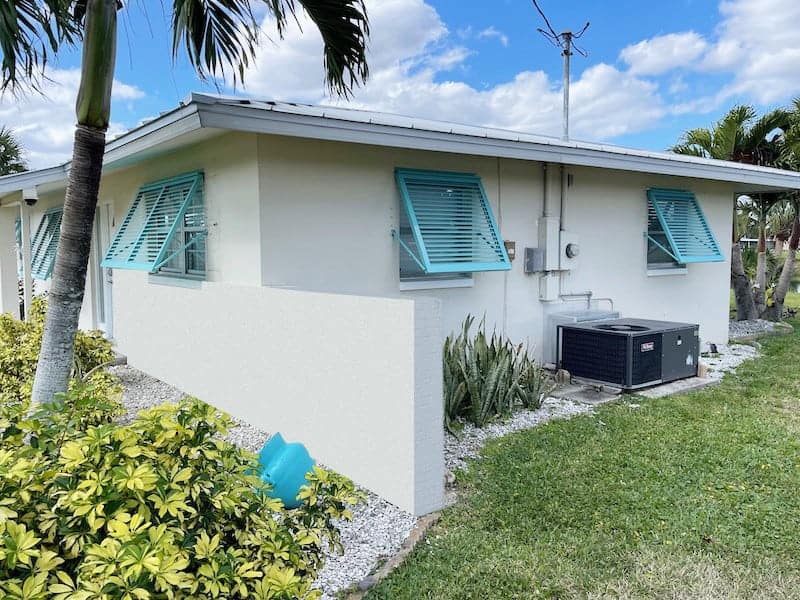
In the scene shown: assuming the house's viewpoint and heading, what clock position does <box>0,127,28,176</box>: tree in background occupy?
The tree in background is roughly at 3 o'clock from the house.

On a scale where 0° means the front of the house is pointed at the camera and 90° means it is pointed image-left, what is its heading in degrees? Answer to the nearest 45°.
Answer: approximately 45°

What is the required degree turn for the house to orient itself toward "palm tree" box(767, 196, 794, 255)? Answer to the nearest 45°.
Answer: approximately 180°

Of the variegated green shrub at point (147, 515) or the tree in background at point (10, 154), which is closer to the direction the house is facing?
the variegated green shrub

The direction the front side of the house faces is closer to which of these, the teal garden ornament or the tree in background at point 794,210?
the teal garden ornament

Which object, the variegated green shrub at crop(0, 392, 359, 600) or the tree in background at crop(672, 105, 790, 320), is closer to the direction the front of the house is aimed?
the variegated green shrub

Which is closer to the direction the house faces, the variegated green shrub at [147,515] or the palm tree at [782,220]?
the variegated green shrub

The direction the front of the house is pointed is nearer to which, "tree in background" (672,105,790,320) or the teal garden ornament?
the teal garden ornament

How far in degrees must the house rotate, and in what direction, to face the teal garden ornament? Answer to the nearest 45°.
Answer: approximately 45° to its left

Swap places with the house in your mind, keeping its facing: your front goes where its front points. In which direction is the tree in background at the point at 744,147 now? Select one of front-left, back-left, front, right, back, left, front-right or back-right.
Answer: back

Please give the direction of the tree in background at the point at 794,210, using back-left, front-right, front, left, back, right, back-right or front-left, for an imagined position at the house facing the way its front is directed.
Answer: back

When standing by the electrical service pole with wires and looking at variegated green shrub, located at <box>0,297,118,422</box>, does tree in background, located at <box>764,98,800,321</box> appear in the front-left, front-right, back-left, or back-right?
back-left
